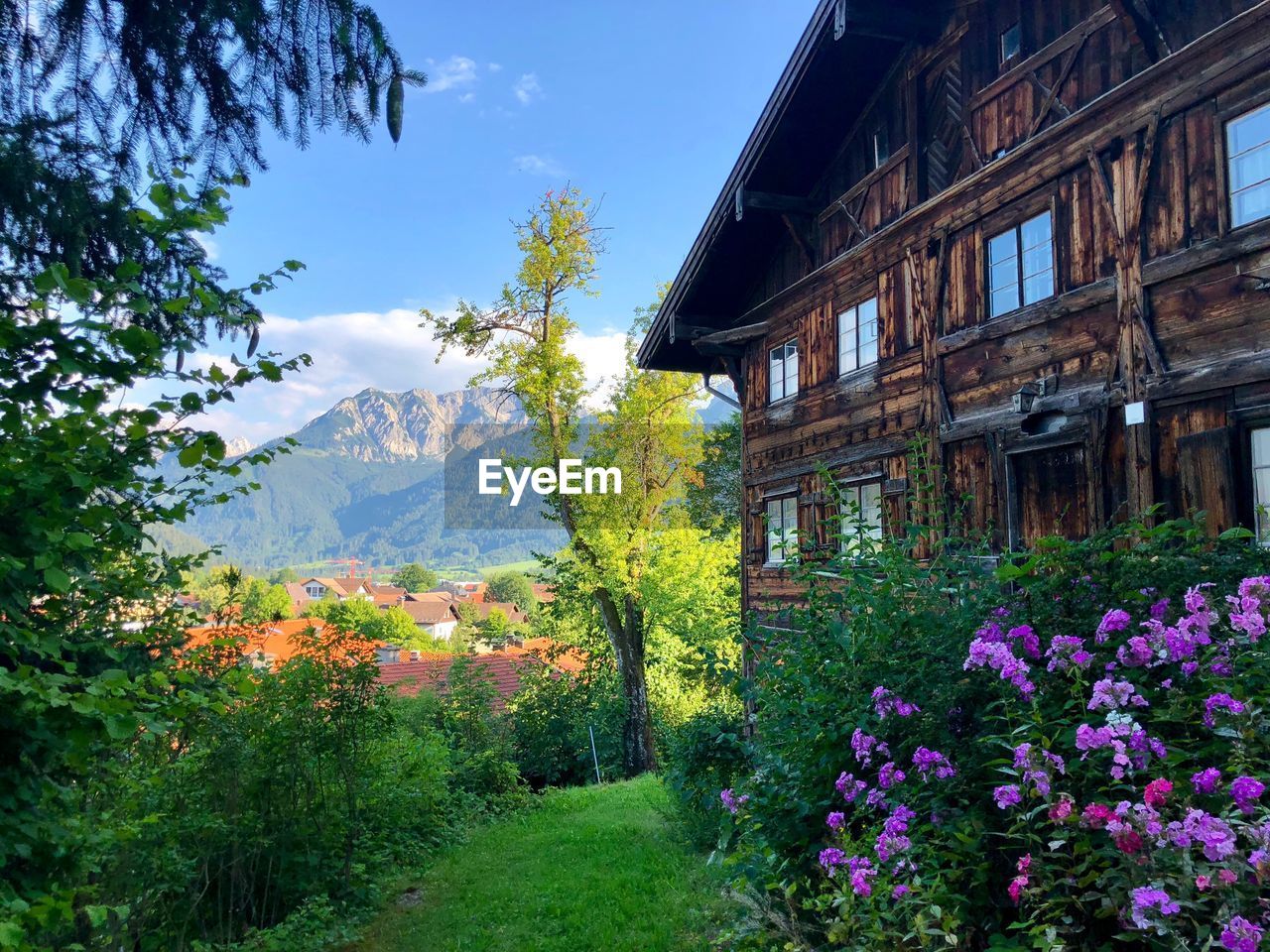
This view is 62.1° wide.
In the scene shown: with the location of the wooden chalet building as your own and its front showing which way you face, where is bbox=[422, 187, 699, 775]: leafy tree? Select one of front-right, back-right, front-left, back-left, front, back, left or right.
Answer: right

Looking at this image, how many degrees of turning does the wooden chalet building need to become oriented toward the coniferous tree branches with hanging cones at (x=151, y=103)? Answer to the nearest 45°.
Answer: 0° — it already faces it

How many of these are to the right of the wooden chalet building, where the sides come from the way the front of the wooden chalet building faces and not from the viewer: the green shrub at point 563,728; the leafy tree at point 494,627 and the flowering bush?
2

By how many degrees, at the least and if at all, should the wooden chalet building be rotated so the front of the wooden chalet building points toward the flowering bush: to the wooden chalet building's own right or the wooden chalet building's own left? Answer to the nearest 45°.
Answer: approximately 45° to the wooden chalet building's own left

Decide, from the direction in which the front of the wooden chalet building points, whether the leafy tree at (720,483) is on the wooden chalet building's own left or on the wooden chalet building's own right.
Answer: on the wooden chalet building's own right

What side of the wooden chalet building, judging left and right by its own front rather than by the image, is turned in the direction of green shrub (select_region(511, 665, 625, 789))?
right

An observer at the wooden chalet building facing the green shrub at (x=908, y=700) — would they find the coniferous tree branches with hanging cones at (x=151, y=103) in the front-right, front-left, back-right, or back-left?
front-right

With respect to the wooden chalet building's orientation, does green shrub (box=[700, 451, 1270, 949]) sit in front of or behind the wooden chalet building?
in front

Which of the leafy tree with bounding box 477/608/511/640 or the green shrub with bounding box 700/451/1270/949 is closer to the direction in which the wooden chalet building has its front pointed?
the green shrub

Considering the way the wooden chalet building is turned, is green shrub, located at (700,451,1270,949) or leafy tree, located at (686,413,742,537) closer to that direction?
the green shrub

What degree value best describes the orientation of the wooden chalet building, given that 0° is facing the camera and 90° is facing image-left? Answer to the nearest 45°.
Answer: approximately 45°

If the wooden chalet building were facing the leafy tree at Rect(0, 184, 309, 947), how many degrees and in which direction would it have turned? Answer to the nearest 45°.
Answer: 0° — it already faces it
